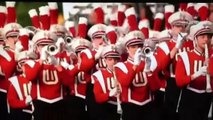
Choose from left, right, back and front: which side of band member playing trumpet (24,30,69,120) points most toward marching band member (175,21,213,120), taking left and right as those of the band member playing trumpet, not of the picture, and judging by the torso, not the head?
left

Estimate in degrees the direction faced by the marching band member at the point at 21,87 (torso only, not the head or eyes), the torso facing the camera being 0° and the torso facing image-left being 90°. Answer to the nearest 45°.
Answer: approximately 315°

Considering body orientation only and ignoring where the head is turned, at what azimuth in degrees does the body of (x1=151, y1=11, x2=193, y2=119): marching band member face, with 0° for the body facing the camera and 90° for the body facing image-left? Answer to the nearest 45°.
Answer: approximately 315°

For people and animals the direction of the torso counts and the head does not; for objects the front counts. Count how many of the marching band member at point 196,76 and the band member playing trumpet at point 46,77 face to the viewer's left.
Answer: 0

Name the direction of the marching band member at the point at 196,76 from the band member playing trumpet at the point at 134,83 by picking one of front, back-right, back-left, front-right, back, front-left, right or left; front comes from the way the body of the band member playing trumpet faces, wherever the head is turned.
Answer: front-left

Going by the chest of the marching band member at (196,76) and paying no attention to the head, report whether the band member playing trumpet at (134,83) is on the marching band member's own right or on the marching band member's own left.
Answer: on the marching band member's own right

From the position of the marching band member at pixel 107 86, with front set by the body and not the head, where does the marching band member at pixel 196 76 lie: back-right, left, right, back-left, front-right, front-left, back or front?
front-left
